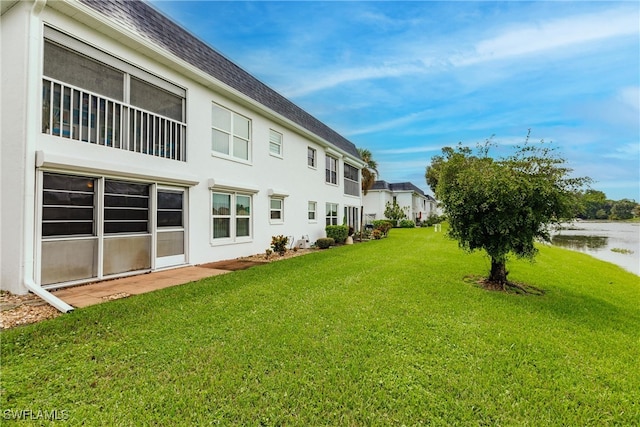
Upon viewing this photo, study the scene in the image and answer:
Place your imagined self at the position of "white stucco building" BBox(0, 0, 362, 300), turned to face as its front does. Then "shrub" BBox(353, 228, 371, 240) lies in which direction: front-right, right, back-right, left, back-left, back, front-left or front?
left

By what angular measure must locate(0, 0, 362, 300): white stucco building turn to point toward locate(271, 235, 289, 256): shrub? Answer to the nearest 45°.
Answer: approximately 90° to its left

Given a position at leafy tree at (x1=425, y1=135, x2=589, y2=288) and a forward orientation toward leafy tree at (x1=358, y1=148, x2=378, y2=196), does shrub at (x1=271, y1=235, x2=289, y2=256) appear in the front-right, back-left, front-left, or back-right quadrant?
front-left

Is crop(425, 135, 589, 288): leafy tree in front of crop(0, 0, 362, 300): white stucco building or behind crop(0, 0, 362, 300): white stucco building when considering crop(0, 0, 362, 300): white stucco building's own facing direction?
in front

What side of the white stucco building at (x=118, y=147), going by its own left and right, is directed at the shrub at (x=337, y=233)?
left

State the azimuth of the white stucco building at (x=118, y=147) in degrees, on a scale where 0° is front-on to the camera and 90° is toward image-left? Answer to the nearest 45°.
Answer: approximately 315°

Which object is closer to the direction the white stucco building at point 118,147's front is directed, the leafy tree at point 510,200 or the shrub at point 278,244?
the leafy tree

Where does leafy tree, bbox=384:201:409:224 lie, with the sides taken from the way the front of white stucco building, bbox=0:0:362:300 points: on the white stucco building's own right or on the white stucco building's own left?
on the white stucco building's own left

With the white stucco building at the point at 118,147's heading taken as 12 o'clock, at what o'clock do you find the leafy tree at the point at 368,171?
The leafy tree is roughly at 9 o'clock from the white stucco building.
